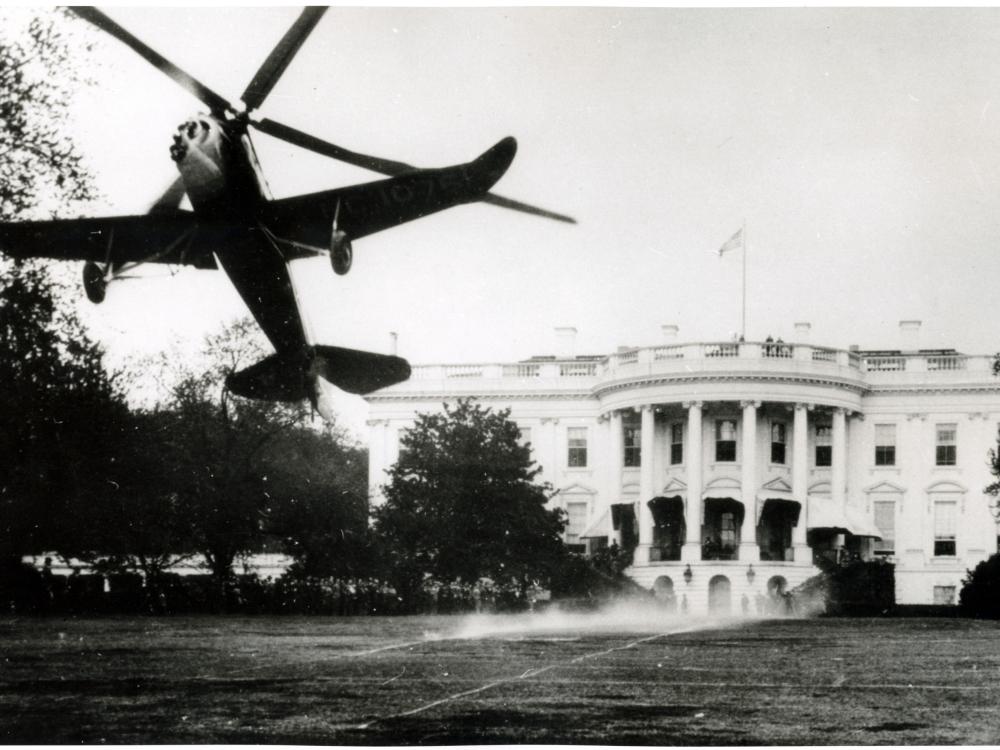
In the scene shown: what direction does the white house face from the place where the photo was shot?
facing the viewer

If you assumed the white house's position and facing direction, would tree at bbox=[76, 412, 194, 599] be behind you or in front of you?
in front

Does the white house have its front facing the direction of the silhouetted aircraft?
yes

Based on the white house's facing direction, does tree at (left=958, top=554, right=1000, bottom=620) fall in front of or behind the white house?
in front
